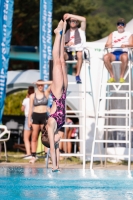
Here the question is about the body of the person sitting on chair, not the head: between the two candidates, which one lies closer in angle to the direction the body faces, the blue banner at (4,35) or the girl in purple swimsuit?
the girl in purple swimsuit

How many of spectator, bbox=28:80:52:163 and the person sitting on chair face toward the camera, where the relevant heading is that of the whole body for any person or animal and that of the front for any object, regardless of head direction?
2

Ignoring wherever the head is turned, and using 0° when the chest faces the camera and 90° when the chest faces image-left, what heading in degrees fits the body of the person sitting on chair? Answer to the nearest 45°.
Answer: approximately 0°

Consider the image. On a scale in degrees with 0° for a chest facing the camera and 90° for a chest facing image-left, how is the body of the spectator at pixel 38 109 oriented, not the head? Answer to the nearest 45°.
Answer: approximately 0°
